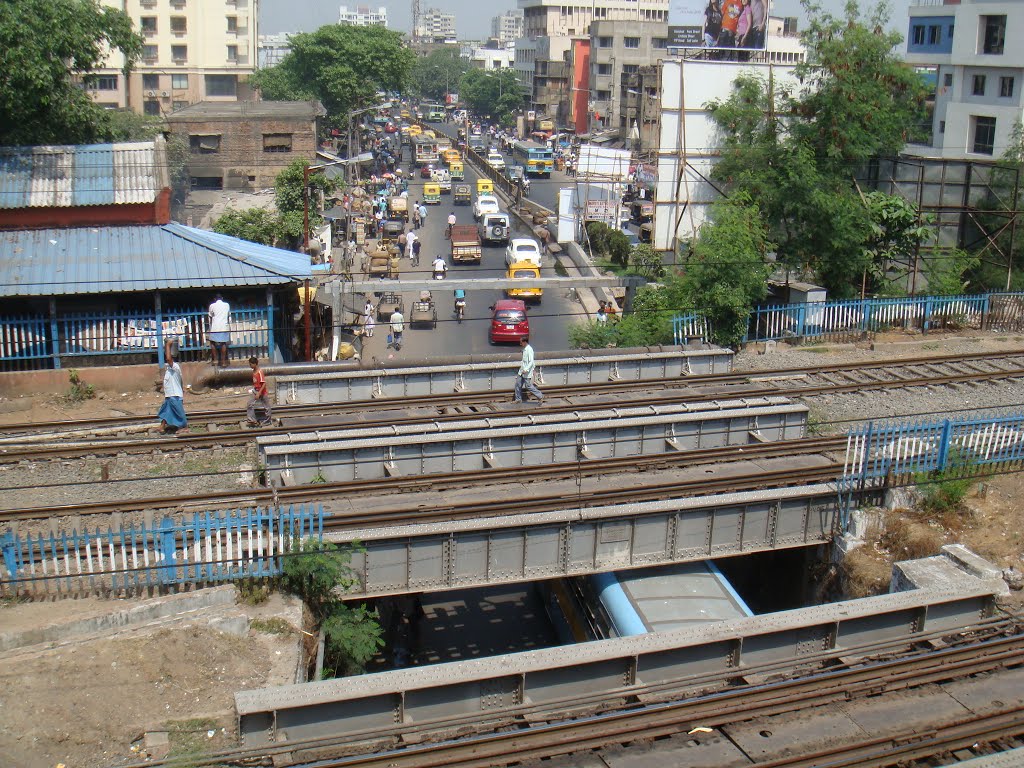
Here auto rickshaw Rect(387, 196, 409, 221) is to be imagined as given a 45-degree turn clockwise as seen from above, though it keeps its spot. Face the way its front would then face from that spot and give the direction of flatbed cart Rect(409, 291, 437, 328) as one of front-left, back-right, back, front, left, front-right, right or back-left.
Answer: back-right

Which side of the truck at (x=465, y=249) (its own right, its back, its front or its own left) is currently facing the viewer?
back

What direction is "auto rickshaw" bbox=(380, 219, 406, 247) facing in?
away from the camera

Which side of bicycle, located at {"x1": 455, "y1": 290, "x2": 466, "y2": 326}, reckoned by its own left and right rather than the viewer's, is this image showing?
back

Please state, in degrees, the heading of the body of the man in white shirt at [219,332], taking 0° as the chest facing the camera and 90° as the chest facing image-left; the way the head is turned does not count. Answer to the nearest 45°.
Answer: approximately 180°

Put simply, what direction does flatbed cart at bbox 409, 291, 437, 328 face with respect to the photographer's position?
facing away from the viewer

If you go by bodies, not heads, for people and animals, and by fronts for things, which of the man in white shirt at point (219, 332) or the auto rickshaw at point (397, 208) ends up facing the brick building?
the man in white shirt

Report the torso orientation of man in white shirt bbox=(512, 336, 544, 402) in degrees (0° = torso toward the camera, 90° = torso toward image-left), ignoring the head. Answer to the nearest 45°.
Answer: approximately 90°

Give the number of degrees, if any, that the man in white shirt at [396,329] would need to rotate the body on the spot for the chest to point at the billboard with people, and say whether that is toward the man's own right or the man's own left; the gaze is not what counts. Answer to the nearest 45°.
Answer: approximately 45° to the man's own right

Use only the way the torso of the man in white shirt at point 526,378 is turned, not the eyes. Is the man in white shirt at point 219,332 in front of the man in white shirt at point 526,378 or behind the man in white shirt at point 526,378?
in front

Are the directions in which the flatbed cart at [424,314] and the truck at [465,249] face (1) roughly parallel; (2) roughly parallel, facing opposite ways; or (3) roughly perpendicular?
roughly parallel

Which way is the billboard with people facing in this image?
toward the camera

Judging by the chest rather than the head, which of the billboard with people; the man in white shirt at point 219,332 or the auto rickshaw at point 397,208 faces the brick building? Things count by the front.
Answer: the man in white shirt

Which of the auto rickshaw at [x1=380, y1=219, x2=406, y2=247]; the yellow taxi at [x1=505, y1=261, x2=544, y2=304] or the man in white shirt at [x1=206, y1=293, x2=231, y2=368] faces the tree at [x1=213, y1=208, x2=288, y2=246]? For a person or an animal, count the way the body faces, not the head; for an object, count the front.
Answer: the man in white shirt
